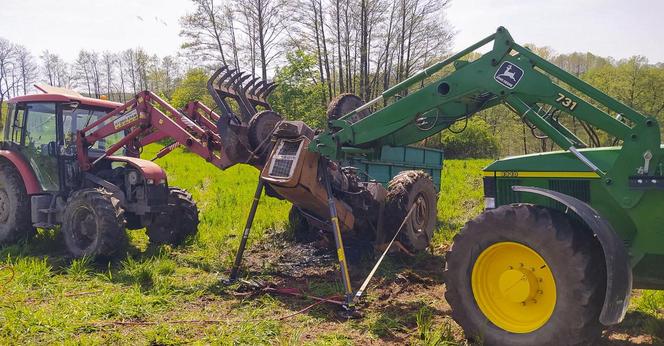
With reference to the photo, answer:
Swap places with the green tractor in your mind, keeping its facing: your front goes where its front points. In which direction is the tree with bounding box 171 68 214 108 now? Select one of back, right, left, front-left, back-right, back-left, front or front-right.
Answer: front-right

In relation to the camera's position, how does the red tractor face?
facing the viewer and to the right of the viewer

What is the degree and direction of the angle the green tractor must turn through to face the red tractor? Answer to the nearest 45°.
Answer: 0° — it already faces it

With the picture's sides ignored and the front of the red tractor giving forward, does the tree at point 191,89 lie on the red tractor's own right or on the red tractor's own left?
on the red tractor's own left

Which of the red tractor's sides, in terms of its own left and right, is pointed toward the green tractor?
front

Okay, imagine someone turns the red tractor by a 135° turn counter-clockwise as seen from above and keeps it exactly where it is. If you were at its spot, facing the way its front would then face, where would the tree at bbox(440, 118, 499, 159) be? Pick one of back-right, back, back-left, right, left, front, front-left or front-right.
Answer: front-right

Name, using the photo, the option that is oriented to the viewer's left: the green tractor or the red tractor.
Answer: the green tractor

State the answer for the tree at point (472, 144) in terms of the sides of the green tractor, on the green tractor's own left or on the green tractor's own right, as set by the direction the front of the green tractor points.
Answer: on the green tractor's own right

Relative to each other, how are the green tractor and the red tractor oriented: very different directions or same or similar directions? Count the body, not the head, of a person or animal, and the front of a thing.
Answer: very different directions

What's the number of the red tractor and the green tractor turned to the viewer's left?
1

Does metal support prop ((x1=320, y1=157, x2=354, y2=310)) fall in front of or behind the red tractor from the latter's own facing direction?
in front

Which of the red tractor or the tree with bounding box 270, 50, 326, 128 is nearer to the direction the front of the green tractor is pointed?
the red tractor

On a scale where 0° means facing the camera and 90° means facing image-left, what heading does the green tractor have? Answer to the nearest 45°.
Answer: approximately 90°
